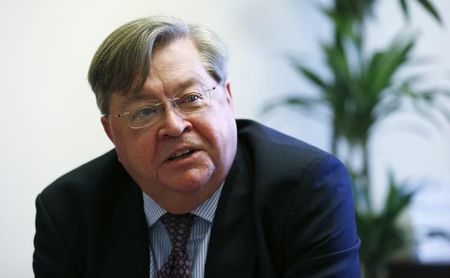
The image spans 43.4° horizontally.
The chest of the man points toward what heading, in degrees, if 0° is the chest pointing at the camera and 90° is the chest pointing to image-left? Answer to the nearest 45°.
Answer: approximately 0°
